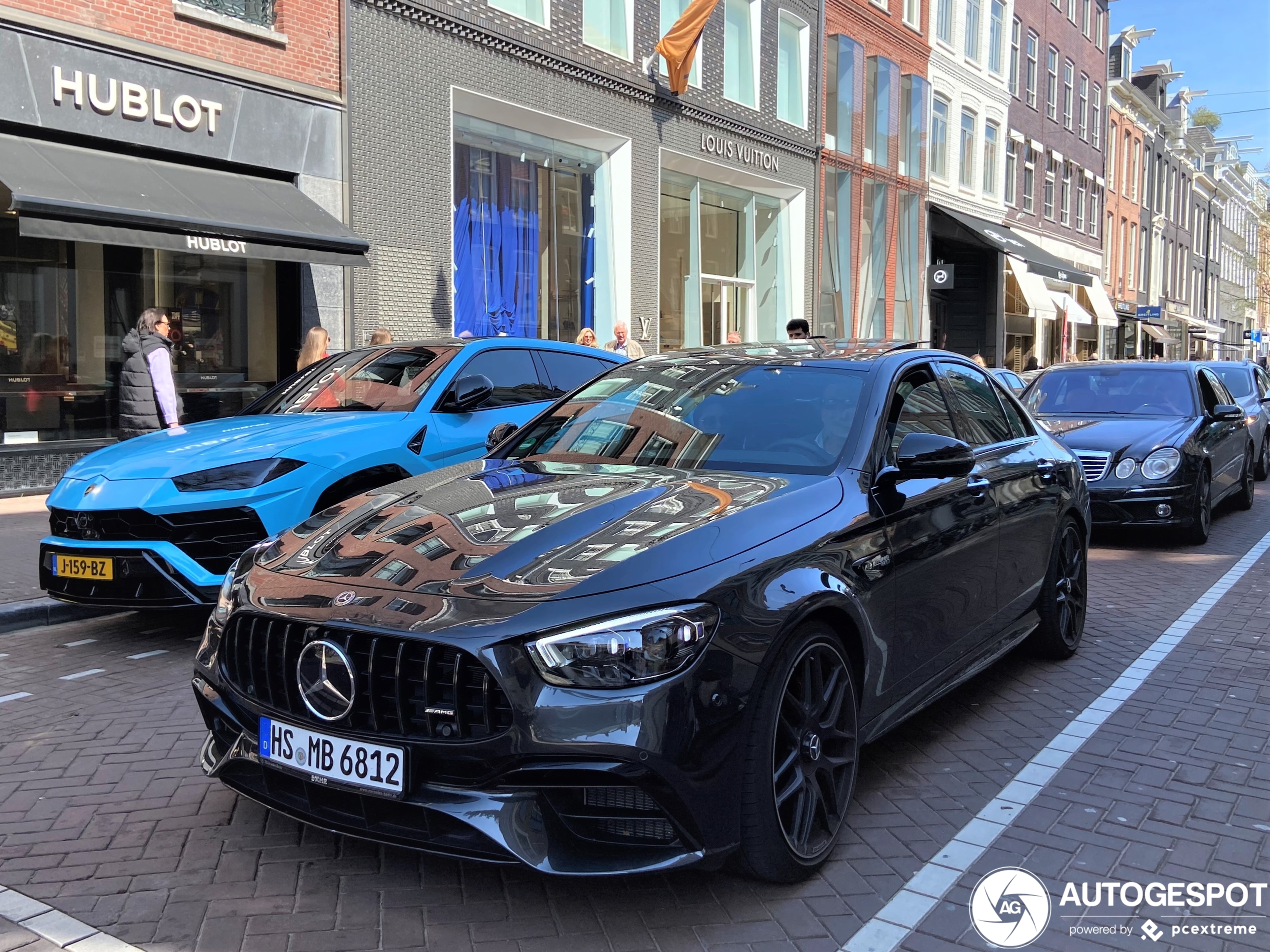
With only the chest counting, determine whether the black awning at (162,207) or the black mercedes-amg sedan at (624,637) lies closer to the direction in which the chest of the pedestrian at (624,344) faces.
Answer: the black mercedes-amg sedan

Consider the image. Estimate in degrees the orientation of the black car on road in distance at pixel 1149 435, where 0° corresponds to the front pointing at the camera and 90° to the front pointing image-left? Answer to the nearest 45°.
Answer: approximately 45°

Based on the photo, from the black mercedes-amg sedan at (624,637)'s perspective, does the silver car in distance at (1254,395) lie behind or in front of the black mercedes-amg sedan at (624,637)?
behind

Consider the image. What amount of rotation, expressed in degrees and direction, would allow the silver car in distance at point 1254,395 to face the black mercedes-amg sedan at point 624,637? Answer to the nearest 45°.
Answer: approximately 45° to its left

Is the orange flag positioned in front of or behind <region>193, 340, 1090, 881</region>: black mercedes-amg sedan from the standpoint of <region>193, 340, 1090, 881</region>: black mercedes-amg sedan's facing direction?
behind

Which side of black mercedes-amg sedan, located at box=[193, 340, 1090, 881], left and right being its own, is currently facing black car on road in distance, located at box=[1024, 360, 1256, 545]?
back

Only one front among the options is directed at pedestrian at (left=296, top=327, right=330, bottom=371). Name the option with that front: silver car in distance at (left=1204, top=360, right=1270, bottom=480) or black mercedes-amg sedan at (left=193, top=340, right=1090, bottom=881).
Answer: the silver car in distance

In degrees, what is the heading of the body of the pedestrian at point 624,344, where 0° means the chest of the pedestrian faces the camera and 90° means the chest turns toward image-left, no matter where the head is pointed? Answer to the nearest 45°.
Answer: approximately 0°

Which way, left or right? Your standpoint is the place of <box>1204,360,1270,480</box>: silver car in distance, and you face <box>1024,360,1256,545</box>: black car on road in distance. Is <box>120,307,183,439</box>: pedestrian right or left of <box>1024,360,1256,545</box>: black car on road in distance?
right
